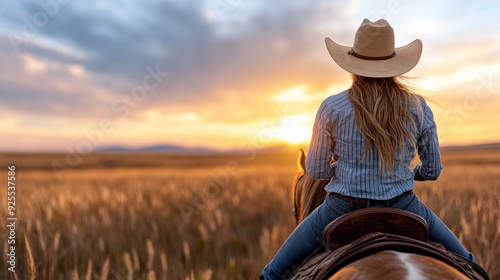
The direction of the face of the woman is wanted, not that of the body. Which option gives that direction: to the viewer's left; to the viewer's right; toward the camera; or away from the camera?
away from the camera

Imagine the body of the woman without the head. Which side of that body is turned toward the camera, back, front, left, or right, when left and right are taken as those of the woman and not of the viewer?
back
